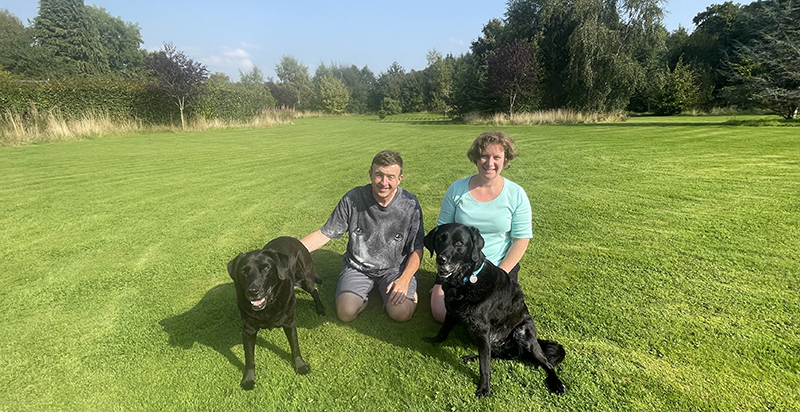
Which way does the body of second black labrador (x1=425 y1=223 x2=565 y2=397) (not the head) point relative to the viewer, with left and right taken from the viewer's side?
facing the viewer and to the left of the viewer

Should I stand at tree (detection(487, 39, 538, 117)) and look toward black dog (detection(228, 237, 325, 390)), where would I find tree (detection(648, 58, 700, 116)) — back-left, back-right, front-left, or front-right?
back-left

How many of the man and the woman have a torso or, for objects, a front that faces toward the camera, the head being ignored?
2

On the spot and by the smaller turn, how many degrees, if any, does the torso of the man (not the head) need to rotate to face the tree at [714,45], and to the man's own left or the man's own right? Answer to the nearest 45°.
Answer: approximately 135° to the man's own left

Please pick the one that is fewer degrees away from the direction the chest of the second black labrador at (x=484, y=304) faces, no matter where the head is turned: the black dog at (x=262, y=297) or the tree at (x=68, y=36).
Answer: the black dog

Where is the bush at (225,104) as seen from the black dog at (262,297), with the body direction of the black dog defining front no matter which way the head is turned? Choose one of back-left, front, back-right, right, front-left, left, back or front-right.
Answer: back-right

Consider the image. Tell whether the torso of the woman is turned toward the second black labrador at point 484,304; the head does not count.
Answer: yes

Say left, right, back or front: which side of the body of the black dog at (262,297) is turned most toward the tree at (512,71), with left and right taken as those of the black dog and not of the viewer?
back

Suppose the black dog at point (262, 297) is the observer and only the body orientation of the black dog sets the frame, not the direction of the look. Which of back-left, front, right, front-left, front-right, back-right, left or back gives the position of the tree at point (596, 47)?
back
